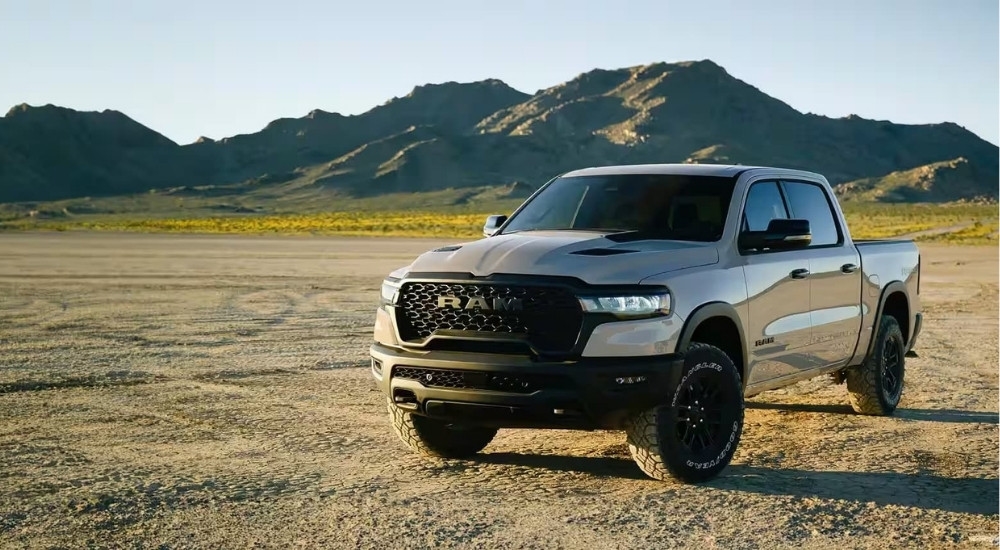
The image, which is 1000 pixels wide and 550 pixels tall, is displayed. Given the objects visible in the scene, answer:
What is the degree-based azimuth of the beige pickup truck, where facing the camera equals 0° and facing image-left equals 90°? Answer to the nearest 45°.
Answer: approximately 45°
